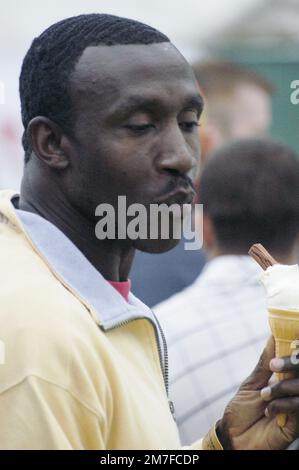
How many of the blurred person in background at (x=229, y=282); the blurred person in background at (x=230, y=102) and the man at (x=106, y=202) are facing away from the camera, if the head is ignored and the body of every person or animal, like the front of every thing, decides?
1

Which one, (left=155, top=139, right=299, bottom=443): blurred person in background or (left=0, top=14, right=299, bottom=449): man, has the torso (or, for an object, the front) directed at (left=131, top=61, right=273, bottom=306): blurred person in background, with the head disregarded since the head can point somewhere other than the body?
(left=155, top=139, right=299, bottom=443): blurred person in background

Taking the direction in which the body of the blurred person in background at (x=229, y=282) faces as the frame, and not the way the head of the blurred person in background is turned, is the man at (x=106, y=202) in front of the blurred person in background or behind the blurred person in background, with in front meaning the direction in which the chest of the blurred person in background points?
behind

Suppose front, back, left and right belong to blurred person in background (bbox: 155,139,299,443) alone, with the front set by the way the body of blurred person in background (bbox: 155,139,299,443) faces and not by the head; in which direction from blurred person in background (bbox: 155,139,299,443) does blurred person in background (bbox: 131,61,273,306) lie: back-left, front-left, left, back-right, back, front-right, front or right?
front

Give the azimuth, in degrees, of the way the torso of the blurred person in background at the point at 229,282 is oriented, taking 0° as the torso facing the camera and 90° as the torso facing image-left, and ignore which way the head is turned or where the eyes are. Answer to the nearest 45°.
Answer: approximately 180°

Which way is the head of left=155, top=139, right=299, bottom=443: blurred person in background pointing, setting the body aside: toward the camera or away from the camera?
away from the camera

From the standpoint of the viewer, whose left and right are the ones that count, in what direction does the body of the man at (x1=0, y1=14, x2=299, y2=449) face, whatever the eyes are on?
facing the viewer and to the right of the viewer

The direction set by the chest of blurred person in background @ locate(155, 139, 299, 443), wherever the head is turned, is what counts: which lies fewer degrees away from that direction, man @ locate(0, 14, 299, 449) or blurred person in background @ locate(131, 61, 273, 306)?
the blurred person in background

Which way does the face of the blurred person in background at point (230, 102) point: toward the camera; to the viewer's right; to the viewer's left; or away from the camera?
toward the camera
